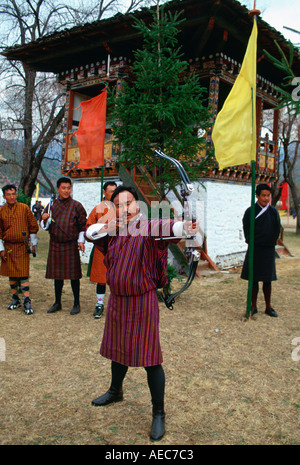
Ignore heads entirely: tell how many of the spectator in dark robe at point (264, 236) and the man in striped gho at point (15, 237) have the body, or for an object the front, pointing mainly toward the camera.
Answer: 2

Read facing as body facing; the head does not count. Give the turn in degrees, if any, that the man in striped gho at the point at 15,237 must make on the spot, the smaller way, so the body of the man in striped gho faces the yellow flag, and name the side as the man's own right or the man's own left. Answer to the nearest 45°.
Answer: approximately 90° to the man's own left

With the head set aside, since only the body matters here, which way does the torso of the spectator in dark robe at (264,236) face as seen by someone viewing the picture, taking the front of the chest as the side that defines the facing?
toward the camera

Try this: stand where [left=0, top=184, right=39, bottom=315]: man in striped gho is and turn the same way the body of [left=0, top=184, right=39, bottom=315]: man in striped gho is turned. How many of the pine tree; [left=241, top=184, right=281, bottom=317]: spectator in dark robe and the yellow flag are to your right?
0

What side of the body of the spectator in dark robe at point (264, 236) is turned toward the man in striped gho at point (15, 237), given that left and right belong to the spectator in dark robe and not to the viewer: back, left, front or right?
right

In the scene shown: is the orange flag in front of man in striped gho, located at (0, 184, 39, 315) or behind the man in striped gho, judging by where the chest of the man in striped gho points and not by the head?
behind

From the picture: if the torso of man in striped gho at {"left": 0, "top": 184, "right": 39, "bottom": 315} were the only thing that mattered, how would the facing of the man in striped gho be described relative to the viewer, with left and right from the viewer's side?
facing the viewer

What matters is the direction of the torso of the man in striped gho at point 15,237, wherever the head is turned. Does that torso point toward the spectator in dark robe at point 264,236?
no
